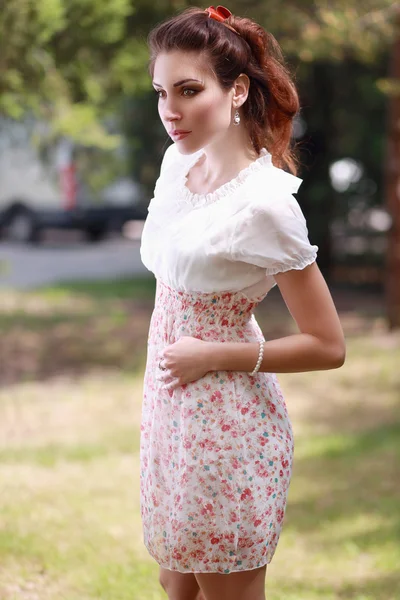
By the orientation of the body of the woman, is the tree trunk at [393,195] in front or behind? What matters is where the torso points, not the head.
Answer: behind

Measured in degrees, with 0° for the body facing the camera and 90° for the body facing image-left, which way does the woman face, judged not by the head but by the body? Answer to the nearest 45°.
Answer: approximately 45°

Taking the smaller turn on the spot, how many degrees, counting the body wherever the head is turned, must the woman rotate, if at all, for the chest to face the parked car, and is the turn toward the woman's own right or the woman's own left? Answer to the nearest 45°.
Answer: approximately 135° to the woman's own right
